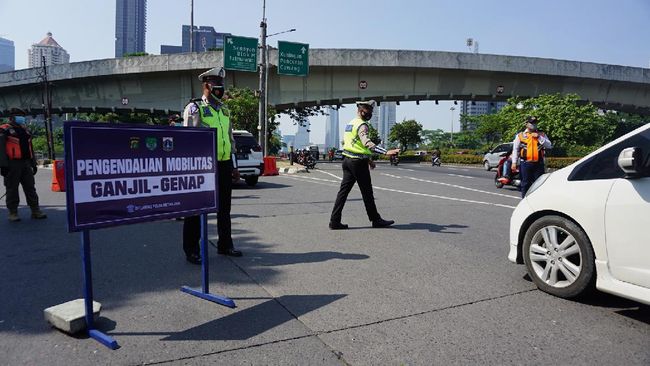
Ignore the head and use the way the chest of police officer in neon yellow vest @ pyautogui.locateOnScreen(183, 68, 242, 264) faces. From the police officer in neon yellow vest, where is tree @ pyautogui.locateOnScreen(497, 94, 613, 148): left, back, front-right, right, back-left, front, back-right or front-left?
left

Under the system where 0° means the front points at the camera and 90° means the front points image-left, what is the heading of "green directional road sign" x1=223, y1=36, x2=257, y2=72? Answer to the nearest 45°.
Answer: approximately 0°

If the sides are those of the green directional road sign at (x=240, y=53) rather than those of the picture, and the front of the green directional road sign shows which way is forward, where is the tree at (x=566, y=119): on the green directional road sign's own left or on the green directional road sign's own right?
on the green directional road sign's own left

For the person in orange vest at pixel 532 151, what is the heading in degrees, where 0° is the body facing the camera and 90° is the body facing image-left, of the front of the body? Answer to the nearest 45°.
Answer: approximately 0°

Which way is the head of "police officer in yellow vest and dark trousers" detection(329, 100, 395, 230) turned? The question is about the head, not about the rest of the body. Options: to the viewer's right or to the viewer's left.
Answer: to the viewer's right

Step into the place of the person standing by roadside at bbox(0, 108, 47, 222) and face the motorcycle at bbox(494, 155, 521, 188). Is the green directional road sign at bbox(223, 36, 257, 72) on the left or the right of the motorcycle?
left

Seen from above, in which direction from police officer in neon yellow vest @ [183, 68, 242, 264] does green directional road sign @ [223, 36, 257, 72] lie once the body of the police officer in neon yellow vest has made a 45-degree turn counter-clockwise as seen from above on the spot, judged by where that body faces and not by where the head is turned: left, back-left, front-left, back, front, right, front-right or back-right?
left

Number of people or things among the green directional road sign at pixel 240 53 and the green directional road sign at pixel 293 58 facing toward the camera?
2

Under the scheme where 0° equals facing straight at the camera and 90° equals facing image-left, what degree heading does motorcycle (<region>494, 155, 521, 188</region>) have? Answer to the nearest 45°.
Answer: approximately 45°
